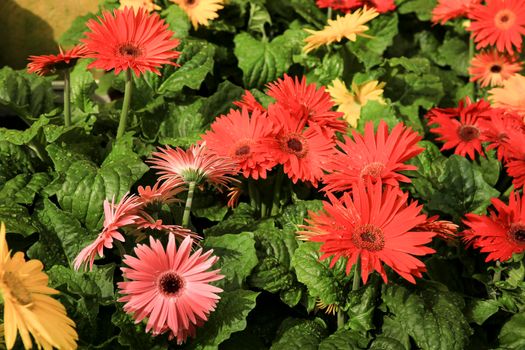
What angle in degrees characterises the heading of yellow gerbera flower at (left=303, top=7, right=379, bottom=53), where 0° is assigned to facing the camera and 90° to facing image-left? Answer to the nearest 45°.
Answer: approximately 45°

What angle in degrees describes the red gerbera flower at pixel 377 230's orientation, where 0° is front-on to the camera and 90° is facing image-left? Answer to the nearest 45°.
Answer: approximately 0°

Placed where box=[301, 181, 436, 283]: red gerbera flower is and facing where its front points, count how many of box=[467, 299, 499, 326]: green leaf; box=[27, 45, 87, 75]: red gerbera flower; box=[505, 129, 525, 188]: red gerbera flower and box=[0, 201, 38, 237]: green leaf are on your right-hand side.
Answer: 2

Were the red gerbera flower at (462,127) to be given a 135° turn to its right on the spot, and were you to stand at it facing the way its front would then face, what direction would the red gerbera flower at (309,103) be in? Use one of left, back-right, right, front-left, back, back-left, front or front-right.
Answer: left
